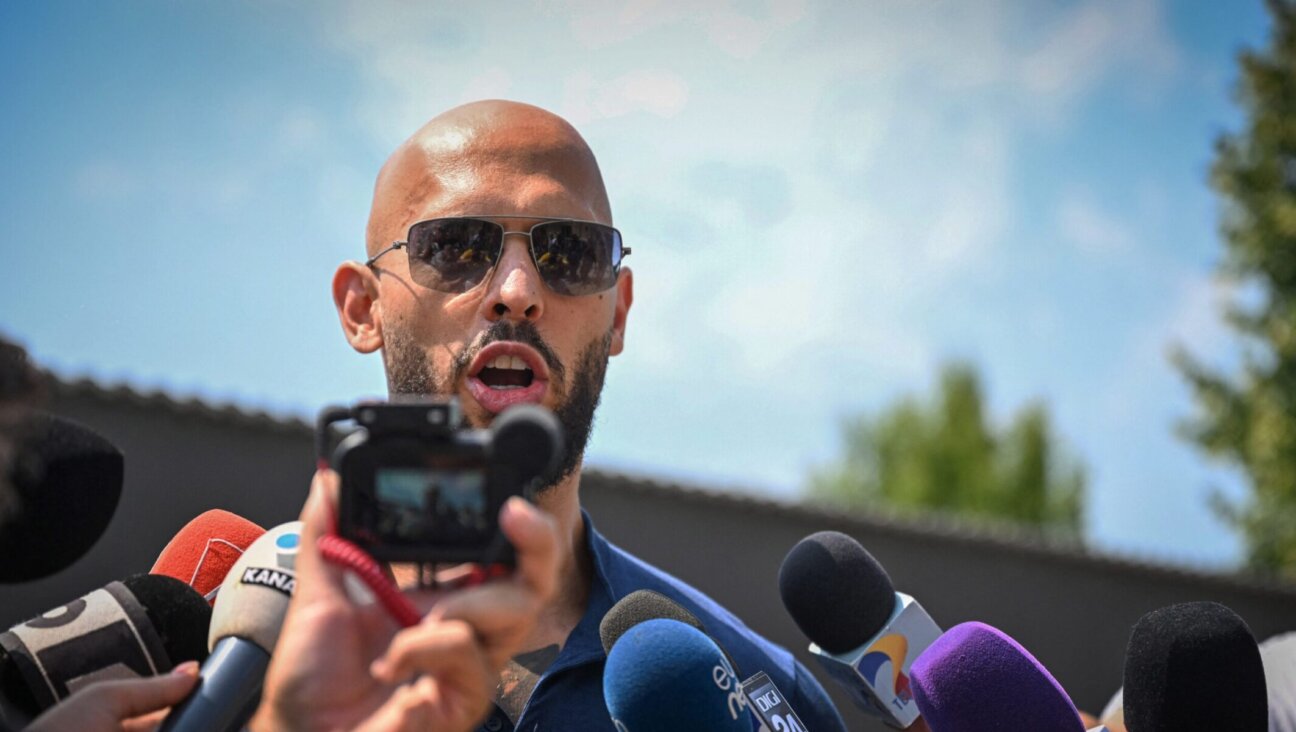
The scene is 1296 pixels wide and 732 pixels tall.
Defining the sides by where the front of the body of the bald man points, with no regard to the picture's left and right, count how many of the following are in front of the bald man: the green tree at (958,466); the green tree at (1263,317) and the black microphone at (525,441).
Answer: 1

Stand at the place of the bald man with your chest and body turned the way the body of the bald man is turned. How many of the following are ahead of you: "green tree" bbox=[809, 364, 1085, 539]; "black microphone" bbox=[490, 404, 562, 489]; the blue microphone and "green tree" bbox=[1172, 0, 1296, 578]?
2

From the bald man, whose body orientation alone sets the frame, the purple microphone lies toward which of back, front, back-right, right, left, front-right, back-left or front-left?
front-left

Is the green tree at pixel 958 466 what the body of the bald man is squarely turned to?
no

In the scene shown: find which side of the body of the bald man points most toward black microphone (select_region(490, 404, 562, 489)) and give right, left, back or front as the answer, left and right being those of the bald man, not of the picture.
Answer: front

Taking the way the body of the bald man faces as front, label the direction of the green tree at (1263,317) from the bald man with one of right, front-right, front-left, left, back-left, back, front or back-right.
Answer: back-left

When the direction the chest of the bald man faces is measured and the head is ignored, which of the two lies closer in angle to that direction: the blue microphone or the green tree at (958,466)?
the blue microphone

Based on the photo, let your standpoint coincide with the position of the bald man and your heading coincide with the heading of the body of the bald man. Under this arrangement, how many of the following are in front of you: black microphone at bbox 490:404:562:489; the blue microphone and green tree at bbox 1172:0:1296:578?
2

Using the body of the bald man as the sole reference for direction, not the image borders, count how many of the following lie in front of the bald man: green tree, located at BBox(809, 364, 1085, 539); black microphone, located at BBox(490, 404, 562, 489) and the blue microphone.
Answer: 2

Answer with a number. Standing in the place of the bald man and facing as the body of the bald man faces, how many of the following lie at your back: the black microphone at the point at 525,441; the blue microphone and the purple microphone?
0

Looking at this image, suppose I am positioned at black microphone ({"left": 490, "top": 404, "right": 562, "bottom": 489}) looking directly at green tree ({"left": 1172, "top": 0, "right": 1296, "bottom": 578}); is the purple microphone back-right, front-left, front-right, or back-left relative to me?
front-right

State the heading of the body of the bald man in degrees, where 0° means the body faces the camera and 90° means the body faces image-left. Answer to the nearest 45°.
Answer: approximately 0°

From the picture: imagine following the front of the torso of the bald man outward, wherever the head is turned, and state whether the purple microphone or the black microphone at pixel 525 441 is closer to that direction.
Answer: the black microphone

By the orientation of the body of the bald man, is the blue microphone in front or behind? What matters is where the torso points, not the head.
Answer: in front
